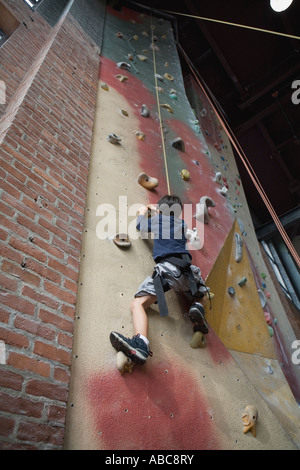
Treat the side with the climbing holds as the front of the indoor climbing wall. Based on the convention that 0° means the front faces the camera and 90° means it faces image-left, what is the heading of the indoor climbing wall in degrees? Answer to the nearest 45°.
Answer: approximately 0°

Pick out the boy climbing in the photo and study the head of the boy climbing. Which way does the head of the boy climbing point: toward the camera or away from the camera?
away from the camera
